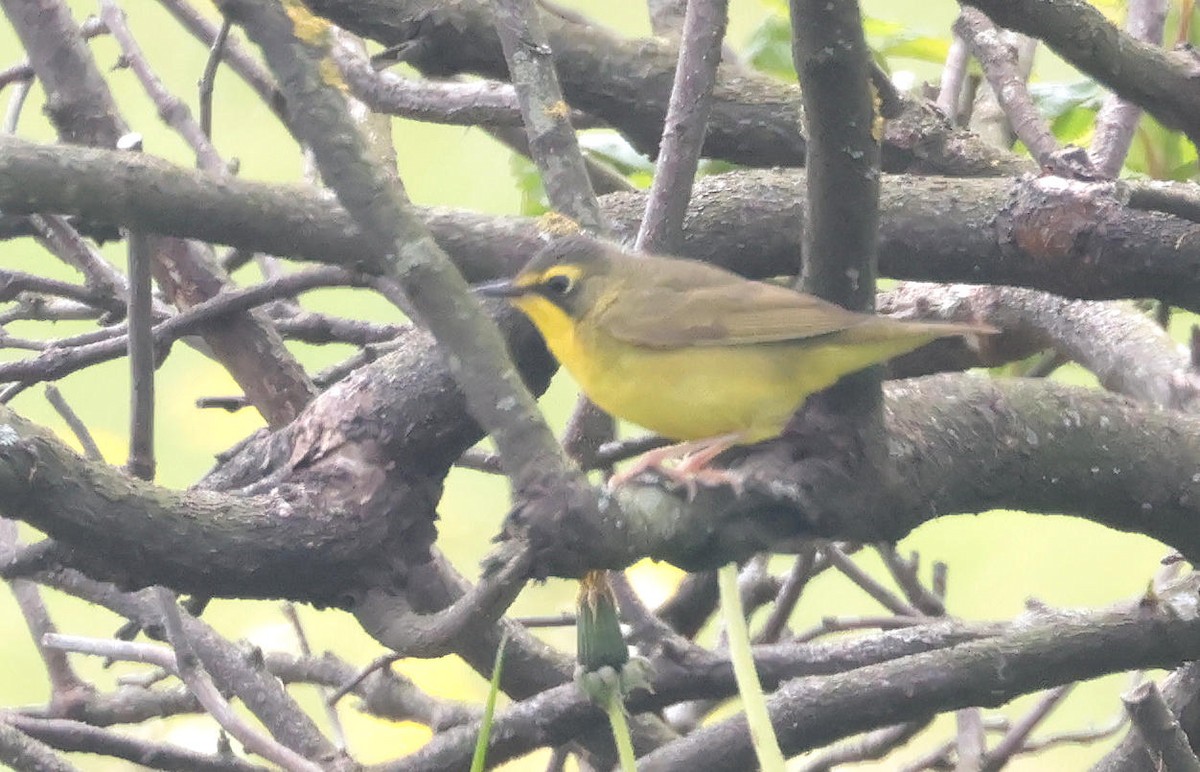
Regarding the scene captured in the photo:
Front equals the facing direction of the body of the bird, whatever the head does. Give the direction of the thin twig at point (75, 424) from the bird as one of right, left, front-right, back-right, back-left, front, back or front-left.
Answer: front

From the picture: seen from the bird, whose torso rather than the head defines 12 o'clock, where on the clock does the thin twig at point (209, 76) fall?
The thin twig is roughly at 1 o'clock from the bird.

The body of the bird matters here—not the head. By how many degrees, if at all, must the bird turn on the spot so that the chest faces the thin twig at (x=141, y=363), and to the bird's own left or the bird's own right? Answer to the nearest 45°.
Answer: approximately 45° to the bird's own left

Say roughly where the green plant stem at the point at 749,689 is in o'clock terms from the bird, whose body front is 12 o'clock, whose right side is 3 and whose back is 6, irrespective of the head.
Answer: The green plant stem is roughly at 9 o'clock from the bird.

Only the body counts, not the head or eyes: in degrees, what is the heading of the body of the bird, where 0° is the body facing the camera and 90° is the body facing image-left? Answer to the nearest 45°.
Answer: approximately 90°

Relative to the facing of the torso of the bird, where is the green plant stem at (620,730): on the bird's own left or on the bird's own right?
on the bird's own left

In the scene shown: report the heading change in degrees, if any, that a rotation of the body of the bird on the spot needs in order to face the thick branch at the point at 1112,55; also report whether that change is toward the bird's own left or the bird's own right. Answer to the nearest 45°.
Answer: approximately 180°

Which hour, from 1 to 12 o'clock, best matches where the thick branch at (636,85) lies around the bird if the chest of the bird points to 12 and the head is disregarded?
The thick branch is roughly at 3 o'clock from the bird.

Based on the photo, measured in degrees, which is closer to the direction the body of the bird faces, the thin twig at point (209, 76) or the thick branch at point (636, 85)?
the thin twig

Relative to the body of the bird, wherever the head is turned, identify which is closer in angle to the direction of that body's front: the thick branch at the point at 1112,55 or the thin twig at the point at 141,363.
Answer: the thin twig
